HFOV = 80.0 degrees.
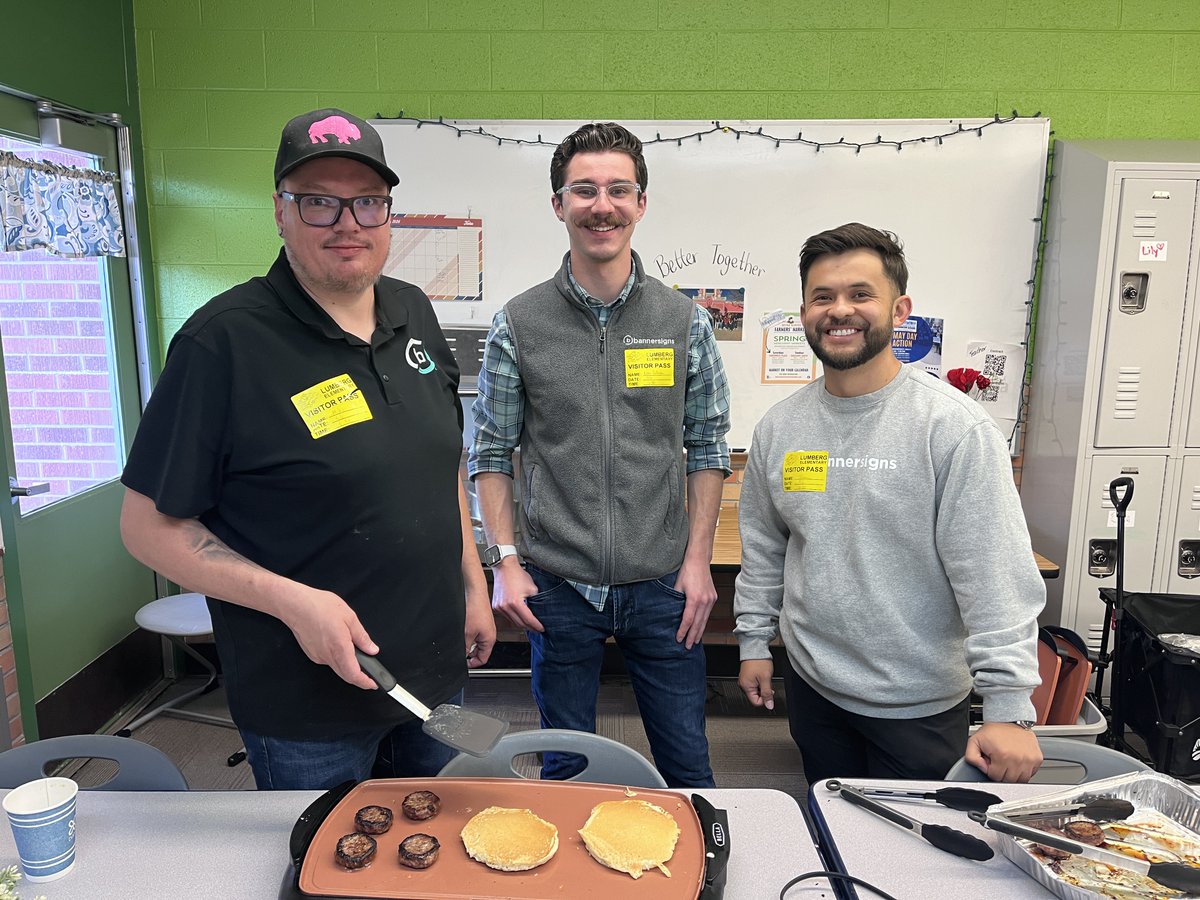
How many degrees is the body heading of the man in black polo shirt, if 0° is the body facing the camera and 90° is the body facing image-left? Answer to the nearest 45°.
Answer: approximately 315°

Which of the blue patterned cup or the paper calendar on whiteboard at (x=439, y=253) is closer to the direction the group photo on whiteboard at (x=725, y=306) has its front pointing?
the blue patterned cup

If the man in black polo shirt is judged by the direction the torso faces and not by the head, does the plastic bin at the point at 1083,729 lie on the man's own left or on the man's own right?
on the man's own left

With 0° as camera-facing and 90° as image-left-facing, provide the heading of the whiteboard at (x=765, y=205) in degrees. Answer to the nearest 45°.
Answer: approximately 0°

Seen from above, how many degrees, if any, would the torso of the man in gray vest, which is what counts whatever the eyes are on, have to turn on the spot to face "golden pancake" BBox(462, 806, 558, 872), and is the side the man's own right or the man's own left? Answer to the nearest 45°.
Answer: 0° — they already face it

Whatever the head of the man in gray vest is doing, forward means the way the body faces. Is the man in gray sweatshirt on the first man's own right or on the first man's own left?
on the first man's own left

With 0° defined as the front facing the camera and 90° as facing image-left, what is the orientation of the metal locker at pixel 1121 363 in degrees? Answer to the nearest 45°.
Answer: approximately 315°

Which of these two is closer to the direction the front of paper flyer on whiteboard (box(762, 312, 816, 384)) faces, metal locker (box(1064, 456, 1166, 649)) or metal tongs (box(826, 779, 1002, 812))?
the metal tongs

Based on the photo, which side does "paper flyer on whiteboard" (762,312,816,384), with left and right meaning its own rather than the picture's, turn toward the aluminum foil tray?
front
